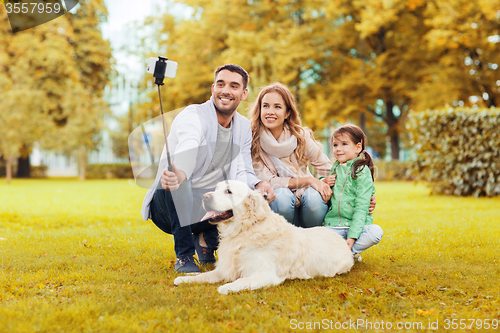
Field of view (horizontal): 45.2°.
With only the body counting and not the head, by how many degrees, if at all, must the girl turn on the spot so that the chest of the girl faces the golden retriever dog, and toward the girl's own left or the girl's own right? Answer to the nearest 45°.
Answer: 0° — they already face it

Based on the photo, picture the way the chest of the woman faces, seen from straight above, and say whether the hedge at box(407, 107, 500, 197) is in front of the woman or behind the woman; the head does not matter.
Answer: behind

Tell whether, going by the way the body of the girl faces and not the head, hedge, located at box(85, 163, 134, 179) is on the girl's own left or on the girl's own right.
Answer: on the girl's own right

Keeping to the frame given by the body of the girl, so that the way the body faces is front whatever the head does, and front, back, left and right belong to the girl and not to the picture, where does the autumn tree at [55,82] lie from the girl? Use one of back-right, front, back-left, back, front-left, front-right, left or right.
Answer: right

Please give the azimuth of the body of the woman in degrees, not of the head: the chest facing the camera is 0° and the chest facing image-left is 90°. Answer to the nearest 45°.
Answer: approximately 0°

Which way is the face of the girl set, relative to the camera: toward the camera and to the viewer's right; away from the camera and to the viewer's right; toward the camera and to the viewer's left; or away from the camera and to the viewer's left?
toward the camera and to the viewer's left

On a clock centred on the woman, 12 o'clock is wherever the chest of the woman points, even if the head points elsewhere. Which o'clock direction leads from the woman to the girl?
The girl is roughly at 10 o'clock from the woman.

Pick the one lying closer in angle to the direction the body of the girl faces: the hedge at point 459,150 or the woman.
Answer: the woman

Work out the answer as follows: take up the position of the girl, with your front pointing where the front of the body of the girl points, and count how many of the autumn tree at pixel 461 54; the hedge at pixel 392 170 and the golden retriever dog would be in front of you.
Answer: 1

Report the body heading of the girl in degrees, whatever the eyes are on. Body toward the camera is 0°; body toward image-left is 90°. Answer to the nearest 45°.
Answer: approximately 45°

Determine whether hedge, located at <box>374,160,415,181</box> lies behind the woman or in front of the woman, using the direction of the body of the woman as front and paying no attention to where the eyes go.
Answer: behind

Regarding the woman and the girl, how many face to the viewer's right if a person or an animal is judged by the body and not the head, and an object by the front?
0
